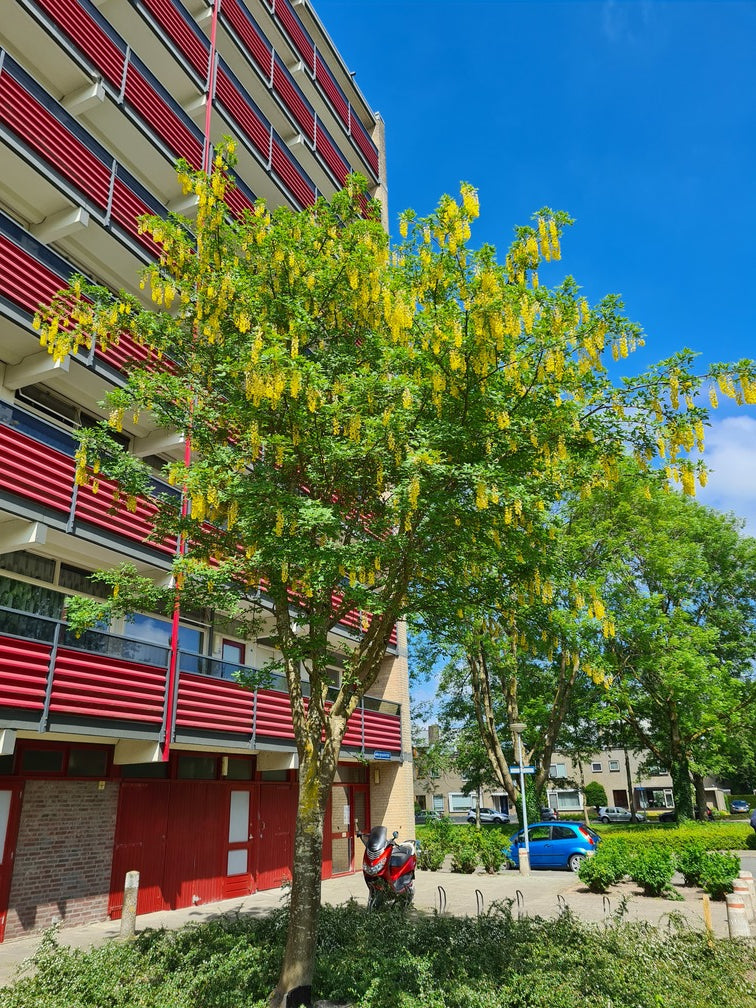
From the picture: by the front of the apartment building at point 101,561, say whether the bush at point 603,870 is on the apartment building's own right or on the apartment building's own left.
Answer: on the apartment building's own left

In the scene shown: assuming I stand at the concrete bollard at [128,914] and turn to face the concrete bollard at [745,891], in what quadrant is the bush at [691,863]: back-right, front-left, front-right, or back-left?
front-left

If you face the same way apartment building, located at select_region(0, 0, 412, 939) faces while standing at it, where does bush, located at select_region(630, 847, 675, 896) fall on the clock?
The bush is roughly at 10 o'clock from the apartment building.

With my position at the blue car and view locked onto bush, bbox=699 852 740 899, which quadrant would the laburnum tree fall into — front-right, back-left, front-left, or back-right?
front-right

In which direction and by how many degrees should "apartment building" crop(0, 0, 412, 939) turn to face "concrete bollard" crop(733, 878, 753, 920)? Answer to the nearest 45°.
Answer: approximately 45° to its left

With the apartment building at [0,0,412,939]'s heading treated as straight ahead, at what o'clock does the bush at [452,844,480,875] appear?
The bush is roughly at 9 o'clock from the apartment building.

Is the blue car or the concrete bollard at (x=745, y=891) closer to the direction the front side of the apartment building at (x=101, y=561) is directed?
the concrete bollard

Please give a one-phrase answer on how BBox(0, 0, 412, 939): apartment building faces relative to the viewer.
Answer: facing the viewer and to the right of the viewer

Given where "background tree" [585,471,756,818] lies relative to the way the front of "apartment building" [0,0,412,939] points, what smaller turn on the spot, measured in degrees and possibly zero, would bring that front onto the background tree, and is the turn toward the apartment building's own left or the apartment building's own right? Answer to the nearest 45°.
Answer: approximately 90° to the apartment building's own left

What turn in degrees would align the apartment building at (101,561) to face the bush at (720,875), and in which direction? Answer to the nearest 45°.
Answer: approximately 45° to its left

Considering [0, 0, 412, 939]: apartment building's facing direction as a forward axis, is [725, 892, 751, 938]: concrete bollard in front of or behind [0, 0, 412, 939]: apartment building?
in front
